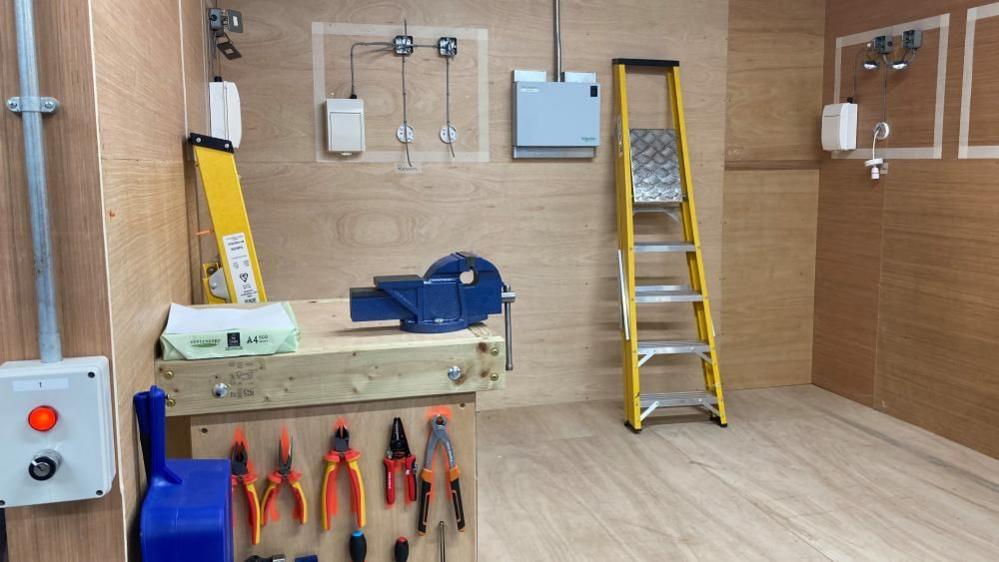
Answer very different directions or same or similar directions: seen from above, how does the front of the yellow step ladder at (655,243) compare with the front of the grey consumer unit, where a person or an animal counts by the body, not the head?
same or similar directions

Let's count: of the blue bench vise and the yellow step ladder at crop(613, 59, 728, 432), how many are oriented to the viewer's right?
1

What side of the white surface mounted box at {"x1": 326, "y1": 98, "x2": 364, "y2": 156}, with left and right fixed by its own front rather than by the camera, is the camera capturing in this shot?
front

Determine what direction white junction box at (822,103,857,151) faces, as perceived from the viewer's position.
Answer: facing the viewer and to the left of the viewer

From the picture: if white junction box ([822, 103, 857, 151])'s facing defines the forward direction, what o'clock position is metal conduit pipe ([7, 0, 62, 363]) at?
The metal conduit pipe is roughly at 11 o'clock from the white junction box.

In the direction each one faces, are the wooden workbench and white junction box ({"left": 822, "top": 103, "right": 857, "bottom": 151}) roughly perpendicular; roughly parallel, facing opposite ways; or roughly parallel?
roughly perpendicular

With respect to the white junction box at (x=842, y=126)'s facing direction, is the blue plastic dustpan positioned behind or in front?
in front

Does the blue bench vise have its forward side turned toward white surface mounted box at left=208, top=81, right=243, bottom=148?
no

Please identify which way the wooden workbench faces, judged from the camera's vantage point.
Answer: facing the viewer

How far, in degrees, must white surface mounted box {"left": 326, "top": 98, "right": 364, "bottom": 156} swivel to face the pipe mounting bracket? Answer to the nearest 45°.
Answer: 0° — it already faces it

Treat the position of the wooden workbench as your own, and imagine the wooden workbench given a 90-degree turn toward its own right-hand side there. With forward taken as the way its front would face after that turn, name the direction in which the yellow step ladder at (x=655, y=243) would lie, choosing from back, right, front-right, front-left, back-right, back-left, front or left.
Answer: back-right

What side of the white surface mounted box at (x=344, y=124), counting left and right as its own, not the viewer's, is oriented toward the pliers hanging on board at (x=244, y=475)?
front

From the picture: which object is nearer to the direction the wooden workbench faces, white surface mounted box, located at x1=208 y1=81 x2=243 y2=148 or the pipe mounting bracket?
the pipe mounting bracket
